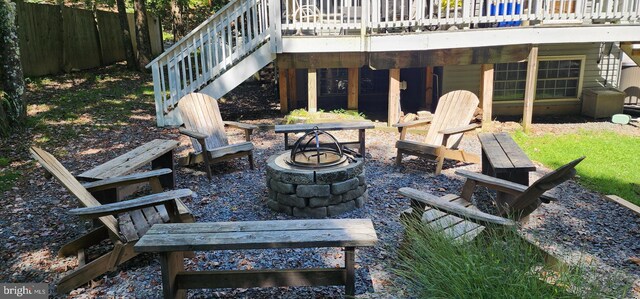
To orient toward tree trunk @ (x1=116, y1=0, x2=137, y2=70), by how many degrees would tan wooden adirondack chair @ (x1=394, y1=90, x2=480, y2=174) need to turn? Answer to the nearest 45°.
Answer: approximately 90° to its right

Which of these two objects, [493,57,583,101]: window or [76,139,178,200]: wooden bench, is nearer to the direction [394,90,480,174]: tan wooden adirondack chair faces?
the wooden bench

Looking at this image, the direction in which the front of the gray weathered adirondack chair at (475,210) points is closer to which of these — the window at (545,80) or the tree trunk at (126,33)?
the tree trunk

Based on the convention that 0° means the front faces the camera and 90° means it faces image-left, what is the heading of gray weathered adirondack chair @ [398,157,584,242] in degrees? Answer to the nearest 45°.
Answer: approximately 135°

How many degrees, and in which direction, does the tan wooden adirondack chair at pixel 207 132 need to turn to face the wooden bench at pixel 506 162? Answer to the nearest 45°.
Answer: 0° — it already faces it

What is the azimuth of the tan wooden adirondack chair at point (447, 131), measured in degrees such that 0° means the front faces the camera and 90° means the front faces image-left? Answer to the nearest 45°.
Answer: approximately 45°

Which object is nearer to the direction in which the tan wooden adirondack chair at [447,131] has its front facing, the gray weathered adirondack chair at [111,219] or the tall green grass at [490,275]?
the gray weathered adirondack chair

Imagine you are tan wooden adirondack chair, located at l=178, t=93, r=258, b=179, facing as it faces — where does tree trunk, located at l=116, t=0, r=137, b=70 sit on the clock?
The tree trunk is roughly at 7 o'clock from the tan wooden adirondack chair.

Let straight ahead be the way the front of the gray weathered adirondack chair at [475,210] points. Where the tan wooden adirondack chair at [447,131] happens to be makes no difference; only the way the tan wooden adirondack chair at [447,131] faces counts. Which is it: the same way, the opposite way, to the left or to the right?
to the left
